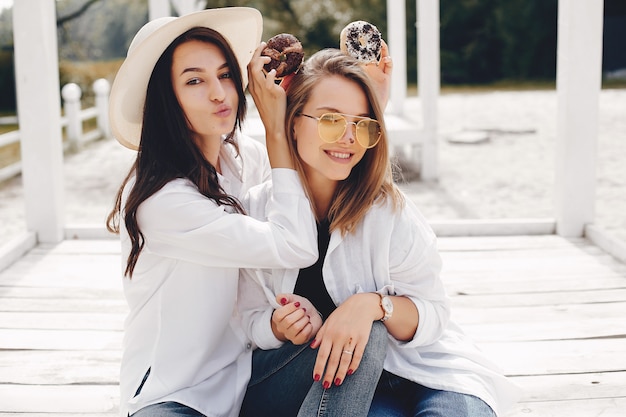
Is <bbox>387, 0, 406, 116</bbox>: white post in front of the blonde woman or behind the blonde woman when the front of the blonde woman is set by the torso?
behind

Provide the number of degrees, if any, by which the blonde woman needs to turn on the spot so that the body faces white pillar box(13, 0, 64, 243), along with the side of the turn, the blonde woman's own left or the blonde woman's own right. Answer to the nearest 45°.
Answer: approximately 90° to the blonde woman's own right

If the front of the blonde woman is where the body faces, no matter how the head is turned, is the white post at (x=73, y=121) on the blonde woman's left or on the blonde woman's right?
on the blonde woman's right

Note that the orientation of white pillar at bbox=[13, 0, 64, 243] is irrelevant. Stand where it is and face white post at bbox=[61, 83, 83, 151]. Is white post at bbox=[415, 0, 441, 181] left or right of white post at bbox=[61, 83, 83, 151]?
right

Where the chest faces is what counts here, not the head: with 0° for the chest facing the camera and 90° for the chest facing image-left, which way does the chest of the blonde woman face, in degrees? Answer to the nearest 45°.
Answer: approximately 45°

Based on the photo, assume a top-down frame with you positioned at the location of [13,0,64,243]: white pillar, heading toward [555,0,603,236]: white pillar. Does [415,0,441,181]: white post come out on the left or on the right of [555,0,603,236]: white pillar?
left

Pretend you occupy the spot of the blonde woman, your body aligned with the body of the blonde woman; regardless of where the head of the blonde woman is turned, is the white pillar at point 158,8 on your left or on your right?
on your right

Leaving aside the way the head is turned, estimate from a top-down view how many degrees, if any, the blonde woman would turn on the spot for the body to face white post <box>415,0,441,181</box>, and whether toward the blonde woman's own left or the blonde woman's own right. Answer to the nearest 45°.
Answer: approximately 135° to the blonde woman's own right
